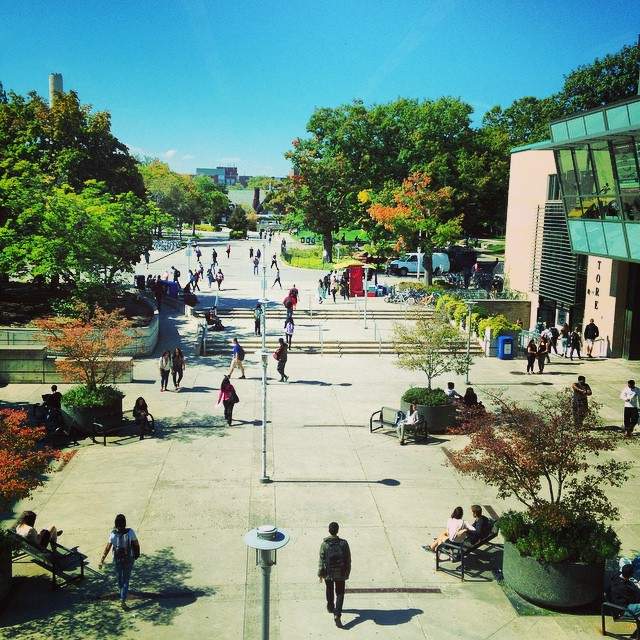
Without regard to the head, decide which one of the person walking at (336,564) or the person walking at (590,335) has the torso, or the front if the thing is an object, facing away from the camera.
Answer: the person walking at (336,564)

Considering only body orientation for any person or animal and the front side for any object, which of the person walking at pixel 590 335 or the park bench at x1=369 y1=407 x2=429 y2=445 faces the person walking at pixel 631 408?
the person walking at pixel 590 335

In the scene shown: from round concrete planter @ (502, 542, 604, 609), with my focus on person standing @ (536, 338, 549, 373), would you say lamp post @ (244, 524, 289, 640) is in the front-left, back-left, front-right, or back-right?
back-left

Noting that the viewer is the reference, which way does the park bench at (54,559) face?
facing away from the viewer and to the right of the viewer

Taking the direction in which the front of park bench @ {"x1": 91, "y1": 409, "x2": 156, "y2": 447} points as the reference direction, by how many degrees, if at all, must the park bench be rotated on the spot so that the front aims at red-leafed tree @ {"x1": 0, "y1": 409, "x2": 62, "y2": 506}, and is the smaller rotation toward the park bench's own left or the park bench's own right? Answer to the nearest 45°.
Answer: approximately 45° to the park bench's own right

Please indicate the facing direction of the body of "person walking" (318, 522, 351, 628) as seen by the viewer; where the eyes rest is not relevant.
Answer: away from the camera

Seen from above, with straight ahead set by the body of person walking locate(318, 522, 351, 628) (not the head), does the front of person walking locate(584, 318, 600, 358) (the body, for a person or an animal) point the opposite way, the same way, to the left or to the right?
the opposite way

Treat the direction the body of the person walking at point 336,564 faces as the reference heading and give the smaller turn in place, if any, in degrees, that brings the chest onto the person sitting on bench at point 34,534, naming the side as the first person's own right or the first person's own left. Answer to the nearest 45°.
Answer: approximately 90° to the first person's own left

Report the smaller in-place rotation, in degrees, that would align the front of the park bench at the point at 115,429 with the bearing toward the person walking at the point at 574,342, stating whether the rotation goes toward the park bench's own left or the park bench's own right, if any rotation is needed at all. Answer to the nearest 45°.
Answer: approximately 45° to the park bench's own left

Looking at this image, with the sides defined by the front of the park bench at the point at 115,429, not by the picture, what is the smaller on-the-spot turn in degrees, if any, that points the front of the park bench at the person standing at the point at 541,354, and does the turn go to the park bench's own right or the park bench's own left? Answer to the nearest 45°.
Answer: approximately 45° to the park bench's own left

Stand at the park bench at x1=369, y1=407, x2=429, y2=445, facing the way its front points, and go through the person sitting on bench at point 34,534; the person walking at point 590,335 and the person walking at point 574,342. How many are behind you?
2

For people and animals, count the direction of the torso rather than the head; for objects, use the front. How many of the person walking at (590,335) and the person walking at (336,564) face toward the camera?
1
